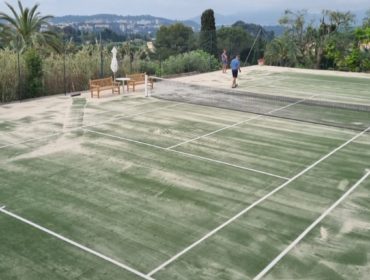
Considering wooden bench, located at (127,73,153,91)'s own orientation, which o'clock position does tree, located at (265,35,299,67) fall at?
The tree is roughly at 9 o'clock from the wooden bench.

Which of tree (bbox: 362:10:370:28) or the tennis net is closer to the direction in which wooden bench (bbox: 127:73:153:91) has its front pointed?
the tennis net

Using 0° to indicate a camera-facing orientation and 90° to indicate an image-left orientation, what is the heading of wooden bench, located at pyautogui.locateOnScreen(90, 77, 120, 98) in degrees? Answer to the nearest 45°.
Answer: approximately 315°

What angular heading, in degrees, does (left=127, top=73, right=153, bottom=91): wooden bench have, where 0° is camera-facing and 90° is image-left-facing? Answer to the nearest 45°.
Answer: approximately 315°

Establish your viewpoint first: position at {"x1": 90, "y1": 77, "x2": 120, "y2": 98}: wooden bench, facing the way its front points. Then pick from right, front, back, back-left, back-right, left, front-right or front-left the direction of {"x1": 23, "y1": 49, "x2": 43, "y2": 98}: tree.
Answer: back-right

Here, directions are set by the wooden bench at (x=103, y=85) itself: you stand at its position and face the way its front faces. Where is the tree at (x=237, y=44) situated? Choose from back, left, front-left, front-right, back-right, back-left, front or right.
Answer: left

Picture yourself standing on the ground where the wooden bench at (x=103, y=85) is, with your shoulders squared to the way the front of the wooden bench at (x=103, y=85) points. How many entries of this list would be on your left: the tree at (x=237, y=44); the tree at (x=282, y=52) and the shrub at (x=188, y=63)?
3

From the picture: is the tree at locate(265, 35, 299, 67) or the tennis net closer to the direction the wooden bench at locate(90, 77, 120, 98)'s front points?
the tennis net

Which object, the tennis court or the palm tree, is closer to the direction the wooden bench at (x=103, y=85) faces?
the tennis court
